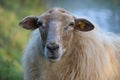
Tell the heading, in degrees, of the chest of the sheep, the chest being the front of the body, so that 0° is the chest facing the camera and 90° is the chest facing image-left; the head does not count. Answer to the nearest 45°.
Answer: approximately 45°
